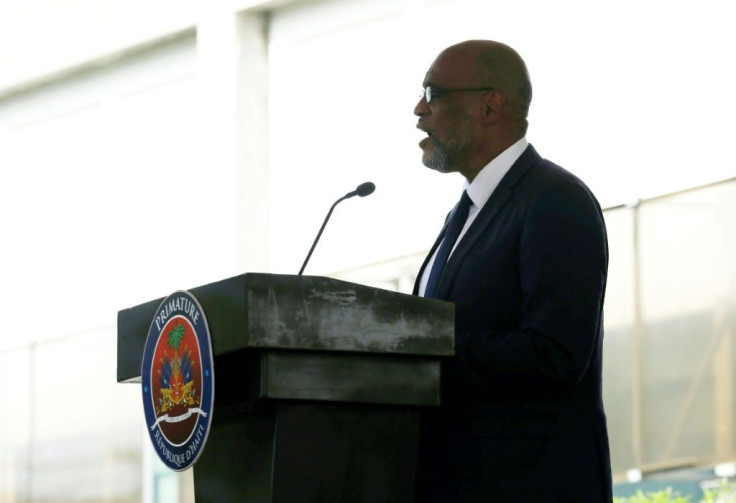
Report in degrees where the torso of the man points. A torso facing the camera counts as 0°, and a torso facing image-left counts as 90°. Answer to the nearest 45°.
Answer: approximately 90°

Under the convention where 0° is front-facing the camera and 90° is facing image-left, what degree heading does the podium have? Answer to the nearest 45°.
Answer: approximately 45°

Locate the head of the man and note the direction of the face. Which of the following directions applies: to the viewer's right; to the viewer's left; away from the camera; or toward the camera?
to the viewer's left

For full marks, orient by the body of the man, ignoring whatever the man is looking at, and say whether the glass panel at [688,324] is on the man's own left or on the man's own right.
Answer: on the man's own right

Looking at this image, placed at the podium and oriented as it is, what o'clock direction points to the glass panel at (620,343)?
The glass panel is roughly at 5 o'clock from the podium.

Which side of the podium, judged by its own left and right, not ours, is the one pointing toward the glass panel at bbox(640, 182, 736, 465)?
back
